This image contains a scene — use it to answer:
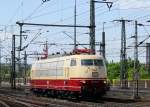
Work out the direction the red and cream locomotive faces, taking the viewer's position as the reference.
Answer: facing the viewer and to the right of the viewer
